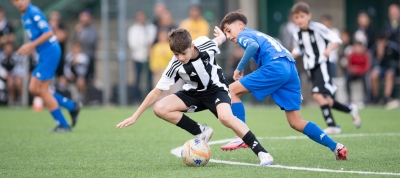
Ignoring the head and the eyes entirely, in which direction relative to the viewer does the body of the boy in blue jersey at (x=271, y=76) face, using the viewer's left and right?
facing to the left of the viewer

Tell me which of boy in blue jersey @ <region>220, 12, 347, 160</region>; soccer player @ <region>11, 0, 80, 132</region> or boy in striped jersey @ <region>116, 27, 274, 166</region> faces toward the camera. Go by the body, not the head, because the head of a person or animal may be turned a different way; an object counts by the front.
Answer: the boy in striped jersey

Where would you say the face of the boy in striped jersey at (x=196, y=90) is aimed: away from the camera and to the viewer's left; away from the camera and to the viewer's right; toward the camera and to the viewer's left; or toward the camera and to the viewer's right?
toward the camera and to the viewer's left

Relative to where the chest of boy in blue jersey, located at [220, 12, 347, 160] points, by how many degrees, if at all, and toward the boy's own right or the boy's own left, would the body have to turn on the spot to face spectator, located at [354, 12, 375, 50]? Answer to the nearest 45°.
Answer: approximately 90° to the boy's own right

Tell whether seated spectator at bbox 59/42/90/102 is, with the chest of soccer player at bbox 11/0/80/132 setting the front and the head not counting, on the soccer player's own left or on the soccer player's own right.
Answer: on the soccer player's own right

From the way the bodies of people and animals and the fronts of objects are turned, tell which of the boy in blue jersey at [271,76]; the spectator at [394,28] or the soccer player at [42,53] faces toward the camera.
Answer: the spectator

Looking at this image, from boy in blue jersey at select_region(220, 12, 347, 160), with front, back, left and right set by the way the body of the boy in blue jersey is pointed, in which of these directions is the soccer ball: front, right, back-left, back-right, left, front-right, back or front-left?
front-left

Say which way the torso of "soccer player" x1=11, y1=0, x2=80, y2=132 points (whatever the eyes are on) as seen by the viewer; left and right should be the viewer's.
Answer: facing to the left of the viewer

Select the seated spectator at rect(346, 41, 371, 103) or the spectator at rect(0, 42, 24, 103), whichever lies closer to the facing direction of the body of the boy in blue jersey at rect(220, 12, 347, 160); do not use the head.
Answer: the spectator

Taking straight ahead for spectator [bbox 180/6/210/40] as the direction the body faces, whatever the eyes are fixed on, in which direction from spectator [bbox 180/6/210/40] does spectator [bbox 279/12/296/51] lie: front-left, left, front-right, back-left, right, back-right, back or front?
left

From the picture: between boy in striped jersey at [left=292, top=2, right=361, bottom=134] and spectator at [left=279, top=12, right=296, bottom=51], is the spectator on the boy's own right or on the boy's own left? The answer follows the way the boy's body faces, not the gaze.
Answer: on the boy's own right

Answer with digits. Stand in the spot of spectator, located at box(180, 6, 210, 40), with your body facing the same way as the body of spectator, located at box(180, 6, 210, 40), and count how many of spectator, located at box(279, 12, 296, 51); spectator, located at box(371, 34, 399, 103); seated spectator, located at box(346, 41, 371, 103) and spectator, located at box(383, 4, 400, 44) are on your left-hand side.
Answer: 4
